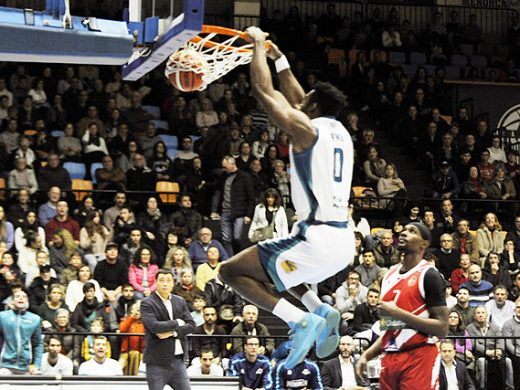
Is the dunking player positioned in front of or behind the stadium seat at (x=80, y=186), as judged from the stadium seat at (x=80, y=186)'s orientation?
in front

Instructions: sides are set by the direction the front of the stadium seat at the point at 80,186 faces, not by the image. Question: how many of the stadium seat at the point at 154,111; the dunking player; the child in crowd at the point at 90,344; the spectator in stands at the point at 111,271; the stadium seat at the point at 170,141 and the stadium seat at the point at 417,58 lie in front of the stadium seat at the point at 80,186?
3

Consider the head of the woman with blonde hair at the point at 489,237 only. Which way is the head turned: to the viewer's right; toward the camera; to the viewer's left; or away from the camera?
toward the camera

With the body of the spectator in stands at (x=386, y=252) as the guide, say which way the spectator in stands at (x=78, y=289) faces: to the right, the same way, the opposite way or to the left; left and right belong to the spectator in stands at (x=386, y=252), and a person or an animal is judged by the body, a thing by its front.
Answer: the same way

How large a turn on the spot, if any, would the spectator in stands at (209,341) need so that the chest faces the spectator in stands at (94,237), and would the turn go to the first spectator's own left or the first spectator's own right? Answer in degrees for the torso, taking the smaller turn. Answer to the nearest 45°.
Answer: approximately 135° to the first spectator's own right

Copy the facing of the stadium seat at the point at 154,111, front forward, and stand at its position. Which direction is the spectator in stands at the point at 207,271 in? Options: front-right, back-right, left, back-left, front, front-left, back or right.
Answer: front

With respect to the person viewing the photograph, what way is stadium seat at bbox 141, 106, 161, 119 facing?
facing the viewer

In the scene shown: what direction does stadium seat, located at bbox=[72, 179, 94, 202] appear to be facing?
toward the camera

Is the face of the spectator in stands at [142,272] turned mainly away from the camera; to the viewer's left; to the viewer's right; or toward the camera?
toward the camera

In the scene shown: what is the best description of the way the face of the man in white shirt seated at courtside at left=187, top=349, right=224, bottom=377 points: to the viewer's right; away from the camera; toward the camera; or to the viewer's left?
toward the camera

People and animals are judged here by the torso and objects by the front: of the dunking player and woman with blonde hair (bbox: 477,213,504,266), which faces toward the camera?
the woman with blonde hair

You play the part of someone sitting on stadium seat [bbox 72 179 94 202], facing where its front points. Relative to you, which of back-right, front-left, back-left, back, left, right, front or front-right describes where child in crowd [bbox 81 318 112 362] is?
front

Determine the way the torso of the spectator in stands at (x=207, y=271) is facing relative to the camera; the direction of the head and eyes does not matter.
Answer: toward the camera

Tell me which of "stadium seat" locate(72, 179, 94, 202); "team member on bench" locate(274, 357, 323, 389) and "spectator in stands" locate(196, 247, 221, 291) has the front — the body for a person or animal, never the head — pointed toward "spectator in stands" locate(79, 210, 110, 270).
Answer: the stadium seat

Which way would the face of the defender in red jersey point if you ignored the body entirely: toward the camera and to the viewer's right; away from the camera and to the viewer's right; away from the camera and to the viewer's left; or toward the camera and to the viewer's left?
toward the camera and to the viewer's left

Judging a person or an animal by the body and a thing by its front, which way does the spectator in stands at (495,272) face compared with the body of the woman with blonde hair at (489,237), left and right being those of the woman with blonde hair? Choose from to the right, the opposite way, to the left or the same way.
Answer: the same way

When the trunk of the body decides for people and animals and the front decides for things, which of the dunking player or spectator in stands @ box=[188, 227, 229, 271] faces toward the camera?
the spectator in stands
